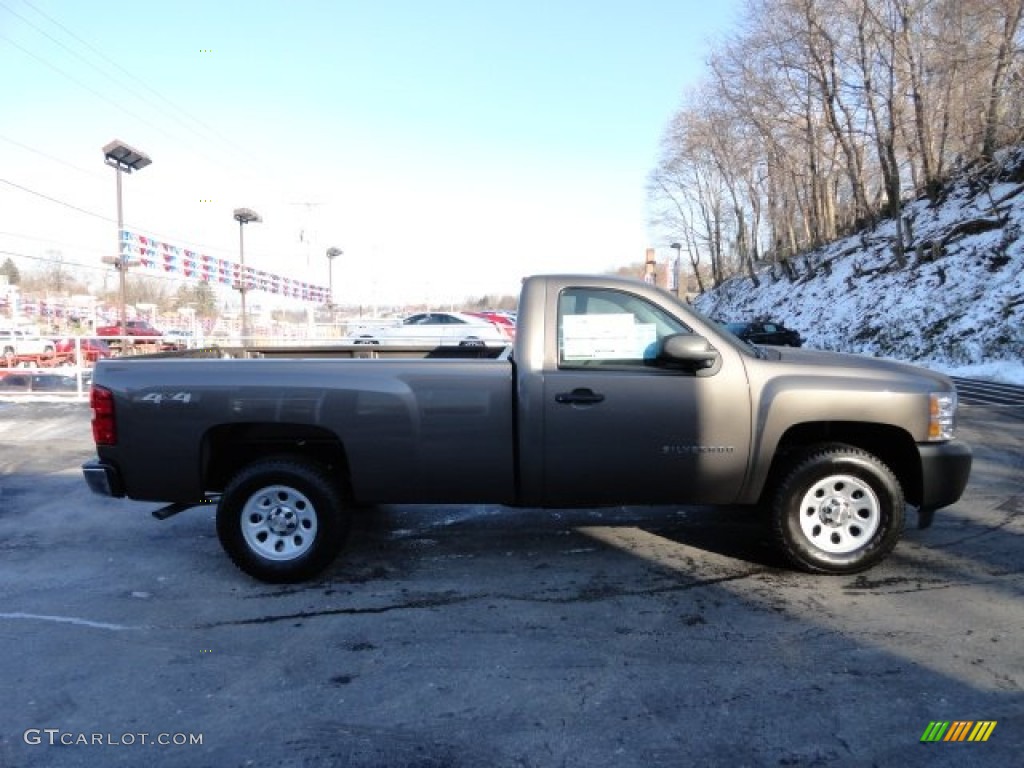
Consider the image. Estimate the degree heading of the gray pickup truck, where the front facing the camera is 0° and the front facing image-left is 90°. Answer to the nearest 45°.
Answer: approximately 270°

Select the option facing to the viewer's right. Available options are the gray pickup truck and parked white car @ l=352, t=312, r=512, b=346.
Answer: the gray pickup truck

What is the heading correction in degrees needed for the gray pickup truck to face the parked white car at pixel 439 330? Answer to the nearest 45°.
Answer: approximately 90° to its left

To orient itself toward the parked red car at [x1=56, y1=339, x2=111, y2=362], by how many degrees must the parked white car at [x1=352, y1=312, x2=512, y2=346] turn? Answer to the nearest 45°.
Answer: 0° — it already faces it

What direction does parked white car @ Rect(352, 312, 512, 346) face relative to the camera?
to the viewer's left

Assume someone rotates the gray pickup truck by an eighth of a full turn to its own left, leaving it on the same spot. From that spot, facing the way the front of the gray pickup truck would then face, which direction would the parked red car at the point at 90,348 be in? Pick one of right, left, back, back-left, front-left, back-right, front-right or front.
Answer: left

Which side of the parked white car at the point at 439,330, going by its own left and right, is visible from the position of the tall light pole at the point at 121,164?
front

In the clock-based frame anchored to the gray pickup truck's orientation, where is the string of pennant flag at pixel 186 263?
The string of pennant flag is roughly at 8 o'clock from the gray pickup truck.

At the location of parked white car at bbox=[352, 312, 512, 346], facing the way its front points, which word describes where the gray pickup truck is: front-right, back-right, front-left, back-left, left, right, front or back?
left

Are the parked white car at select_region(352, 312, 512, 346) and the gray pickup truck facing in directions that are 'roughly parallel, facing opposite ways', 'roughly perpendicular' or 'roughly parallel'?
roughly parallel, facing opposite ways

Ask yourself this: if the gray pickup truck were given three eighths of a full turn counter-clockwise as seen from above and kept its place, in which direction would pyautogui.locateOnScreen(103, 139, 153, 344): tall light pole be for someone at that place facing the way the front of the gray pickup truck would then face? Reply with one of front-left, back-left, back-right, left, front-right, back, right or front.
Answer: front

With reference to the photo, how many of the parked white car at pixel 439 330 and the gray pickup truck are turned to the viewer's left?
1
